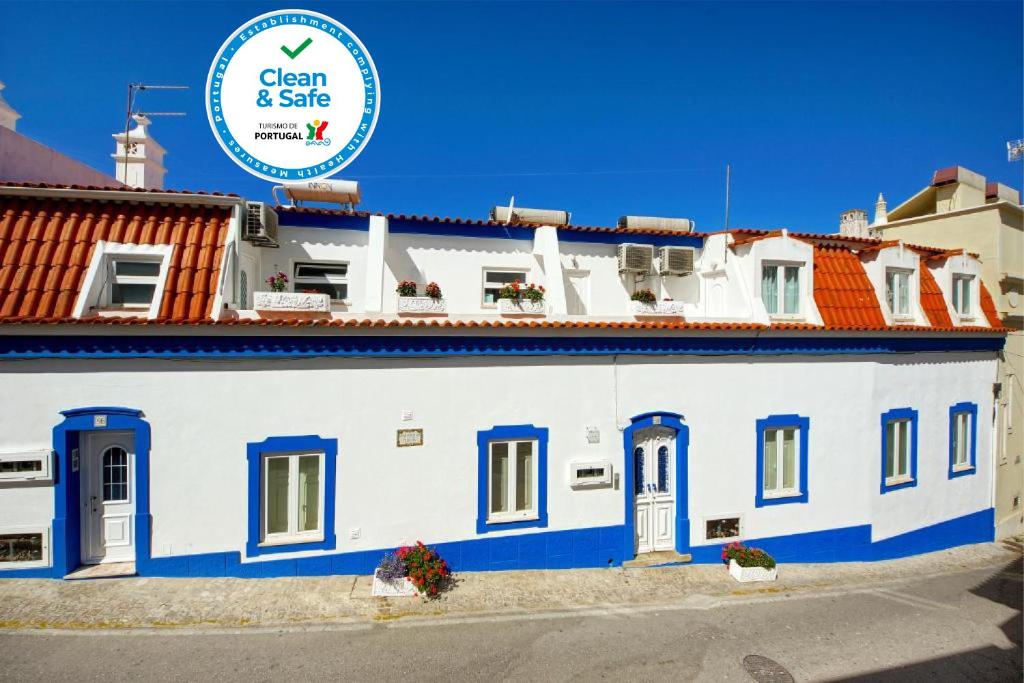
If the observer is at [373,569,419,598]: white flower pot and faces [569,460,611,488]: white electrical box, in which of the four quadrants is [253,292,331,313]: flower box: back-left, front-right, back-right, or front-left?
back-left

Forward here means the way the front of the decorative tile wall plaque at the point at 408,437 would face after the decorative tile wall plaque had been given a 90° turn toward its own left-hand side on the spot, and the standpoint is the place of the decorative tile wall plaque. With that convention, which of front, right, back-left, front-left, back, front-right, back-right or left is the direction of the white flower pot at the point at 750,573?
front

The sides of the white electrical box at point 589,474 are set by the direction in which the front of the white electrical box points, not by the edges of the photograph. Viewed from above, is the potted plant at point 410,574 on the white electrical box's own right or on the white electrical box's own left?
on the white electrical box's own right

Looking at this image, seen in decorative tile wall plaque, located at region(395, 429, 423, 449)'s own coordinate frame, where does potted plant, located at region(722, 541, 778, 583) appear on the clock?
The potted plant is roughly at 9 o'clock from the decorative tile wall plaque.

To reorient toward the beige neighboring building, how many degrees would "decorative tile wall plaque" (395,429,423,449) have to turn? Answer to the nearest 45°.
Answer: approximately 90° to its left

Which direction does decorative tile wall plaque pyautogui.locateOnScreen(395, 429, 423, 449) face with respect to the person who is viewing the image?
facing the viewer

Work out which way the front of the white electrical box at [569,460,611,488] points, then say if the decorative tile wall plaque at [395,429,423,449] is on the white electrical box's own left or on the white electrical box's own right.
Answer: on the white electrical box's own right

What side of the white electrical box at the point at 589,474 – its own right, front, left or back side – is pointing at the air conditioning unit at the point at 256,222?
right
